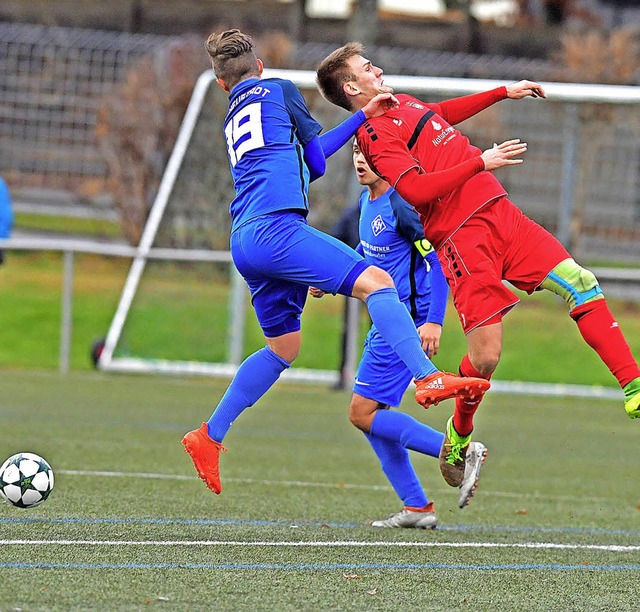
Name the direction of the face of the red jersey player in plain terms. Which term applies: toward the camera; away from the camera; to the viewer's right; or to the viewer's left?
to the viewer's right

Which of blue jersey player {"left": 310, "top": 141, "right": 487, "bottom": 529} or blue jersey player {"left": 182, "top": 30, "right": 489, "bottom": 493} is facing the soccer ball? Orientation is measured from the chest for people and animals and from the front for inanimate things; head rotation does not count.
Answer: blue jersey player {"left": 310, "top": 141, "right": 487, "bottom": 529}

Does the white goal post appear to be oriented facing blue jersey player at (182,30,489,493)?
yes

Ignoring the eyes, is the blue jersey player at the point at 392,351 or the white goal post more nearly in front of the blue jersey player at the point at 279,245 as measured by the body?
the blue jersey player

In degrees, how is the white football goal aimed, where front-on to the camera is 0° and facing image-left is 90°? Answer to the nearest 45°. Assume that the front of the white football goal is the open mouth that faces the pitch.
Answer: approximately 0°

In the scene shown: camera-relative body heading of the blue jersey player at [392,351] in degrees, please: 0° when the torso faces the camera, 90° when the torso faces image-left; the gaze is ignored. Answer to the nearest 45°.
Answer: approximately 45°

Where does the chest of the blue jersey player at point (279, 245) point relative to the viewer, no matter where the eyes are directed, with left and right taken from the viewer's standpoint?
facing away from the viewer and to the right of the viewer

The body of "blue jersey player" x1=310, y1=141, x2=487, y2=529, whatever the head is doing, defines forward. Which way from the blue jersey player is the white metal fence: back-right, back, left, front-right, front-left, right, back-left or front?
back-right

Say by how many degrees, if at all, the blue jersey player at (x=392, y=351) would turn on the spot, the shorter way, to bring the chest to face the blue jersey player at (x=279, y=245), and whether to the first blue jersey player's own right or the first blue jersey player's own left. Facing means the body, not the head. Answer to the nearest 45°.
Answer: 0° — they already face them
